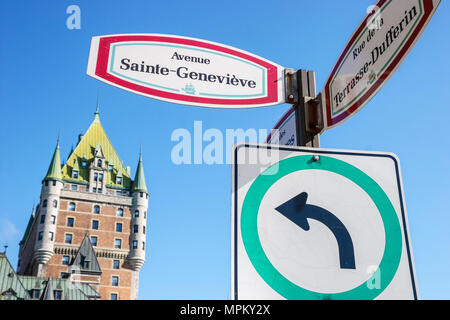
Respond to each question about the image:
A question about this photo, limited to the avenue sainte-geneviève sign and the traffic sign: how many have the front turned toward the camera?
2

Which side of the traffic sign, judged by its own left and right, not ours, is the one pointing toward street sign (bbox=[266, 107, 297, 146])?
back

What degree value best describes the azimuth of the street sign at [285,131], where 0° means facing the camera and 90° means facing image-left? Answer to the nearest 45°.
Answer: approximately 45°

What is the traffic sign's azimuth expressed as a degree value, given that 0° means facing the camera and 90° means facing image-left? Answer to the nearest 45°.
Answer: approximately 0°

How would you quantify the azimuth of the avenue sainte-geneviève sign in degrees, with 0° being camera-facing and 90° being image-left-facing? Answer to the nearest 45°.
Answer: approximately 0°
